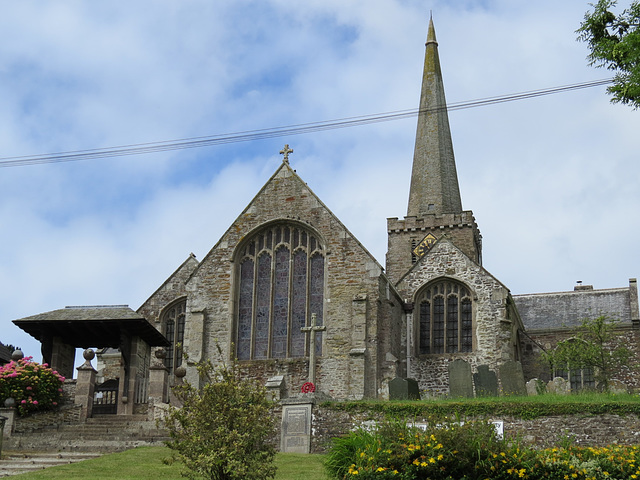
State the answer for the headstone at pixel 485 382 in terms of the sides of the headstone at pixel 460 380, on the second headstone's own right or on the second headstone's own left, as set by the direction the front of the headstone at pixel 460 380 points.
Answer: on the second headstone's own left

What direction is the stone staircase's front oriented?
toward the camera

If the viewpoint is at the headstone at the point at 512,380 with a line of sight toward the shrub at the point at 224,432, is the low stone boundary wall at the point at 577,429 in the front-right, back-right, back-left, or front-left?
front-left

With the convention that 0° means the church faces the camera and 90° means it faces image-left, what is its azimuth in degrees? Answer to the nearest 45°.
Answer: approximately 0°

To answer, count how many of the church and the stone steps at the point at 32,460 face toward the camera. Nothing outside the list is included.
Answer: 2

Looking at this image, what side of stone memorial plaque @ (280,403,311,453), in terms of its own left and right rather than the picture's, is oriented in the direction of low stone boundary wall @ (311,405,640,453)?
left

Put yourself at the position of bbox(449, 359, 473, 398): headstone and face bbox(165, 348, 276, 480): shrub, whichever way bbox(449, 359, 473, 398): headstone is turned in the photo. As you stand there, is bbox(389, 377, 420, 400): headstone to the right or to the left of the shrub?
right

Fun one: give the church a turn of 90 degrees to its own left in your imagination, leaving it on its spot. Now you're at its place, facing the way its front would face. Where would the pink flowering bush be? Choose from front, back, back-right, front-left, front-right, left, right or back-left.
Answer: back-right

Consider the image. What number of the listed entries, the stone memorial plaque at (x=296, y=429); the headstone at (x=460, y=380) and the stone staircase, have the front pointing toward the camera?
3

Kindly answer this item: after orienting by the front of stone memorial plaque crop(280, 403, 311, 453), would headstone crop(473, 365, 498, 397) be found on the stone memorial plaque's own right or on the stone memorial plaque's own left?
on the stone memorial plaque's own left

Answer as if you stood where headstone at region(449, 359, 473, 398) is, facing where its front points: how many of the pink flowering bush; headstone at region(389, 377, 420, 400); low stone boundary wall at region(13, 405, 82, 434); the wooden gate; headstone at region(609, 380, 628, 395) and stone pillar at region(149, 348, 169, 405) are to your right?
5

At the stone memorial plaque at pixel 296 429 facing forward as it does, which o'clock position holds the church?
The church is roughly at 6 o'clock from the stone memorial plaque.

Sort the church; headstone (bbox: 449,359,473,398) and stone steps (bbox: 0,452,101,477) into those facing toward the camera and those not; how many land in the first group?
3

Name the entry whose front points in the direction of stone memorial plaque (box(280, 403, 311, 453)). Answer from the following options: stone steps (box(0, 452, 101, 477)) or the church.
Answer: the church

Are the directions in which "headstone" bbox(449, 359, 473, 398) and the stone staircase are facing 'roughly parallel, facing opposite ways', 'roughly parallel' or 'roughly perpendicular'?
roughly parallel

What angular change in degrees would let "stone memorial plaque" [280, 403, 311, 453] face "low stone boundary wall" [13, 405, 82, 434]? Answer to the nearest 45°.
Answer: approximately 90° to its right

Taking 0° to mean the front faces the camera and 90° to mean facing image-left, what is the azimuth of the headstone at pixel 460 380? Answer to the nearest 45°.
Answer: approximately 0°
